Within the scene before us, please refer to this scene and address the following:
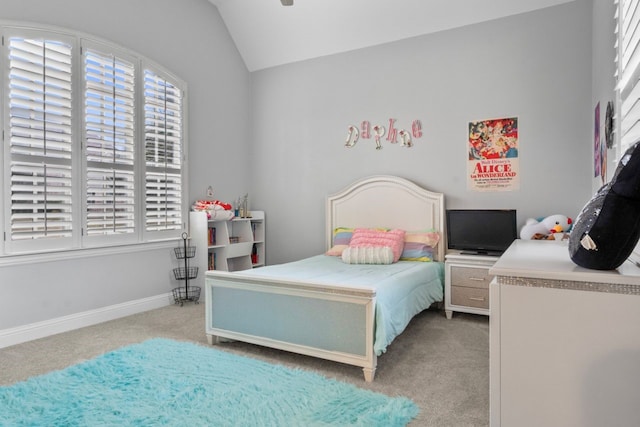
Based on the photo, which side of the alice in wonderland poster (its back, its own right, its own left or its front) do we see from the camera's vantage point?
front

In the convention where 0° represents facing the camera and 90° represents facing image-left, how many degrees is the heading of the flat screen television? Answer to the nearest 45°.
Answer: approximately 0°

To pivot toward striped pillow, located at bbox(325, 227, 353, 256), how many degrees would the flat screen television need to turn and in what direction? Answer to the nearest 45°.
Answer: approximately 90° to its right

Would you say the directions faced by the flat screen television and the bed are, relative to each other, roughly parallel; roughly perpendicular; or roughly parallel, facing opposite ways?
roughly parallel

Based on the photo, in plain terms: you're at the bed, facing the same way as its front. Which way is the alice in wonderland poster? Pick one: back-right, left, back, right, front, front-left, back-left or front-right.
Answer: back

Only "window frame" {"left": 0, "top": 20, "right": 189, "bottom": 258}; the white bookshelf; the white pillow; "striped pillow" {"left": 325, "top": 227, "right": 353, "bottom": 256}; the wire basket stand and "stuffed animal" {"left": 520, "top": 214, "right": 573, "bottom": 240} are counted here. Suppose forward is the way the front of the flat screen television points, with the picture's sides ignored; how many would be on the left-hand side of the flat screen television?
1

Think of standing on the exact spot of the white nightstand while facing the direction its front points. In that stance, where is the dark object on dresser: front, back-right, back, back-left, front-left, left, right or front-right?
front

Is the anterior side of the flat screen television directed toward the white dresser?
yes

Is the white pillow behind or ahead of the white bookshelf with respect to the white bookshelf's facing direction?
ahead

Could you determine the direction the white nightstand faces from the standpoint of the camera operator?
facing the viewer

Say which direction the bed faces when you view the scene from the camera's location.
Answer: facing the viewer and to the left of the viewer

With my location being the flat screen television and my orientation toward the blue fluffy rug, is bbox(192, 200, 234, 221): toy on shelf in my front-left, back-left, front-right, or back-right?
front-right
